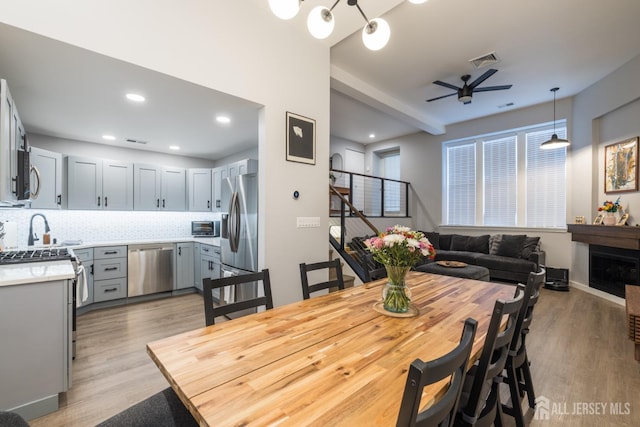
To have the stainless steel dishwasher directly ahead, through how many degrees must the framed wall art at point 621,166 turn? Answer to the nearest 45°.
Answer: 0° — it already faces it

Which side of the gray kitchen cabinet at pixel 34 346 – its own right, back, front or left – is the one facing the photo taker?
right

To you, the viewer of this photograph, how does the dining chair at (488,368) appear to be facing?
facing away from the viewer and to the left of the viewer

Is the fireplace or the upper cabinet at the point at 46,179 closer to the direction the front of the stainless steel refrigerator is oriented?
the upper cabinet

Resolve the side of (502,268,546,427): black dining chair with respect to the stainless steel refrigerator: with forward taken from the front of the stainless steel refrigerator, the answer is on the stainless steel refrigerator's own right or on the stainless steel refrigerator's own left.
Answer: on the stainless steel refrigerator's own left

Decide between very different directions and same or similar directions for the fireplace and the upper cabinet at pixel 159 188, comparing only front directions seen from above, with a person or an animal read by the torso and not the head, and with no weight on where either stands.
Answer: very different directions

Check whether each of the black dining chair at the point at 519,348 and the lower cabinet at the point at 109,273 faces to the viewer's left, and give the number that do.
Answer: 1

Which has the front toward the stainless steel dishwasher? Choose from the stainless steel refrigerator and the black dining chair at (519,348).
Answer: the black dining chair
